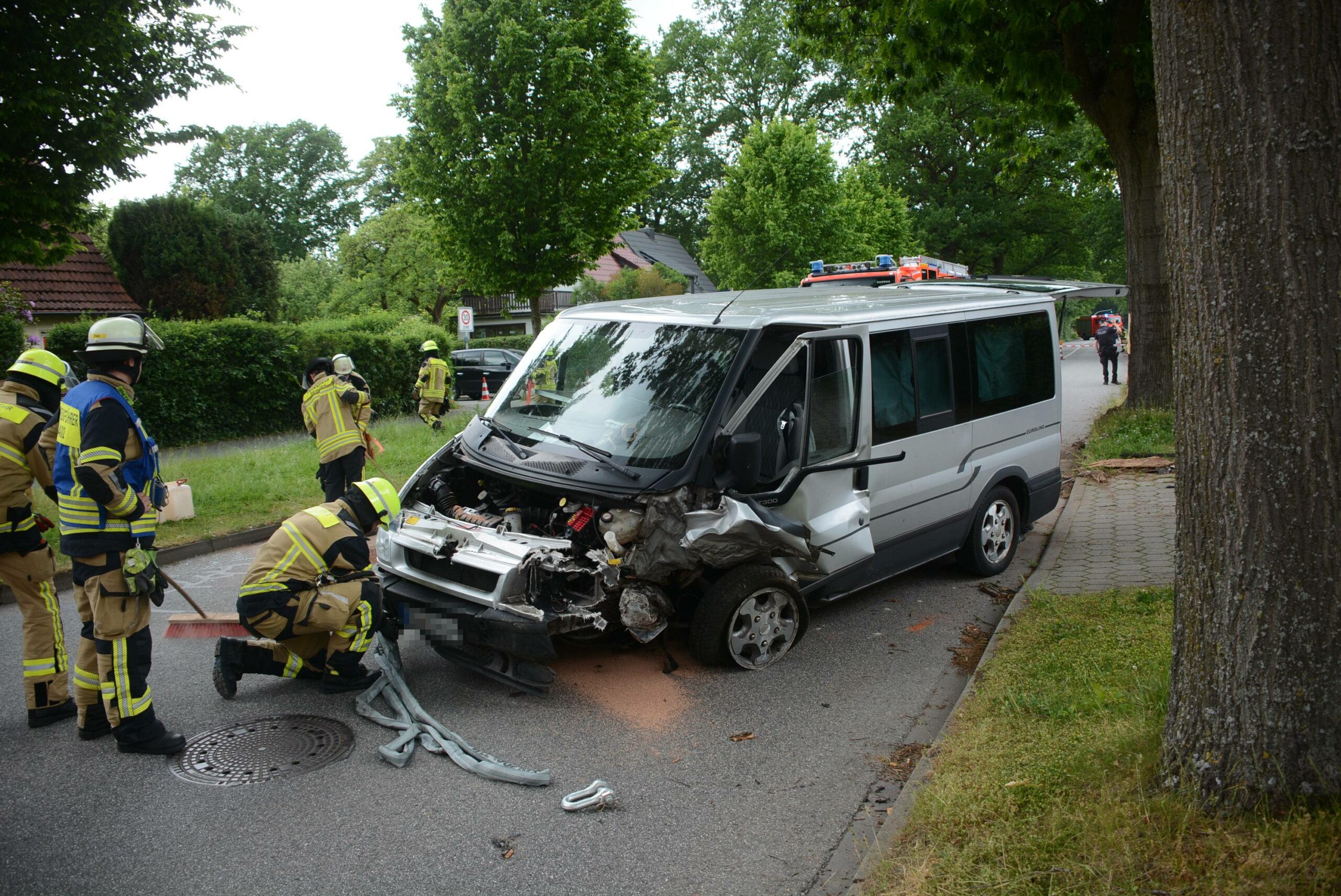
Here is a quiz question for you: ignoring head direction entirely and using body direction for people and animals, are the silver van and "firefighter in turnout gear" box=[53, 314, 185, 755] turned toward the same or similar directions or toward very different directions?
very different directions

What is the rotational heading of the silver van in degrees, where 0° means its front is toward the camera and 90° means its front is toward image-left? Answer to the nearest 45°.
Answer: approximately 45°

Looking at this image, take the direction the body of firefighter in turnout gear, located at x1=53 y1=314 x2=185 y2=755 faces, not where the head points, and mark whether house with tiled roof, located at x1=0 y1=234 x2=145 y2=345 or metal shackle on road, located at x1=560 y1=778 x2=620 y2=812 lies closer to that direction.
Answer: the metal shackle on road

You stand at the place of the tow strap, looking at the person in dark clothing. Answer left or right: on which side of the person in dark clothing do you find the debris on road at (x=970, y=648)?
right

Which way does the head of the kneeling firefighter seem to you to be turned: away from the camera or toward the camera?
away from the camera

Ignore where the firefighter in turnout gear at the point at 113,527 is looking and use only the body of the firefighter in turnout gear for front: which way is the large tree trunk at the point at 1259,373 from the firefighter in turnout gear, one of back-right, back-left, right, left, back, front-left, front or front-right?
front-right

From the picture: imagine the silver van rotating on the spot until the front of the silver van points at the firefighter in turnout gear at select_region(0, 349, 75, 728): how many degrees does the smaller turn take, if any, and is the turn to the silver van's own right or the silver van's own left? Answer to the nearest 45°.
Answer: approximately 45° to the silver van's own right

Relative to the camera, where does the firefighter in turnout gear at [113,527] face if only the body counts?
to the viewer's right
